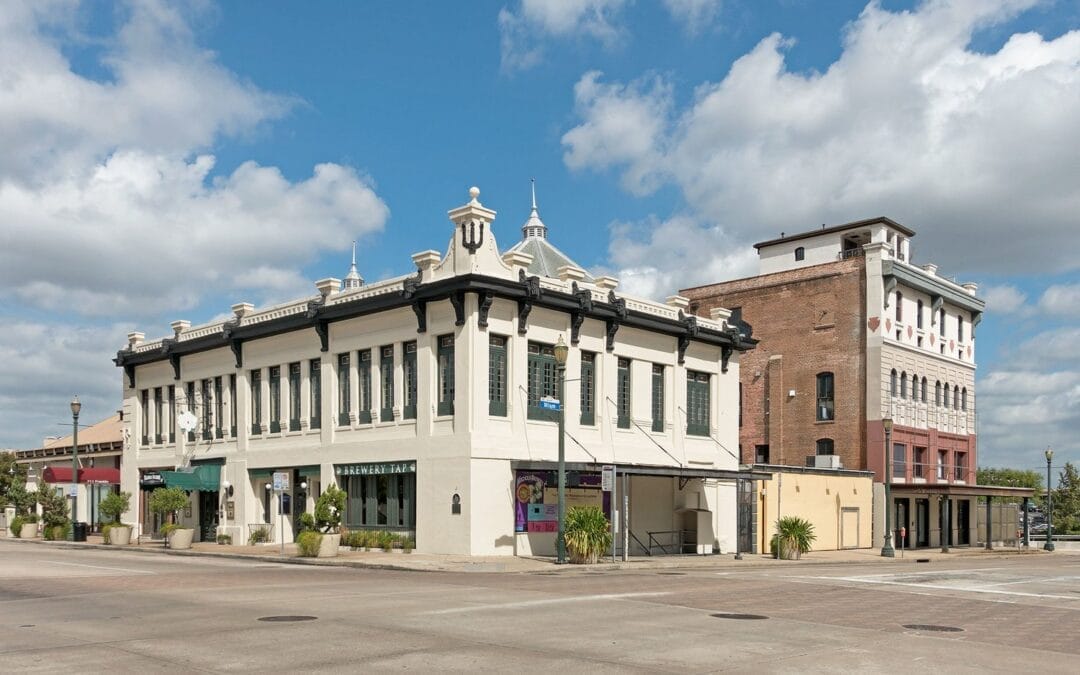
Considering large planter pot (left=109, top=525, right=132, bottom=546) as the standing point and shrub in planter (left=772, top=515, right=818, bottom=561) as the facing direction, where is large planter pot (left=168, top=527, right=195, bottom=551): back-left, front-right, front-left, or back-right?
front-right

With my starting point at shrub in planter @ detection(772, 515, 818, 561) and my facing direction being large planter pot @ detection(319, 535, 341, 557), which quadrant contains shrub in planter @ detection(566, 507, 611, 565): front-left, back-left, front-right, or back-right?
front-left

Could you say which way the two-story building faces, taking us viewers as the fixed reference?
facing the viewer and to the left of the viewer

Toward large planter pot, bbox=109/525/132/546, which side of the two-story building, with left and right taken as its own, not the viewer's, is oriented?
right

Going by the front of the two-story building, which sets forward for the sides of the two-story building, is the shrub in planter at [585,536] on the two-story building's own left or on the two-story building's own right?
on the two-story building's own left

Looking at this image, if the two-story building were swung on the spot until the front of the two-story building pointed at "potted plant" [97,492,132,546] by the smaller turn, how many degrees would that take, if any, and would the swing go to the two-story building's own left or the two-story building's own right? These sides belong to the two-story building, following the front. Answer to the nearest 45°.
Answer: approximately 90° to the two-story building's own right
